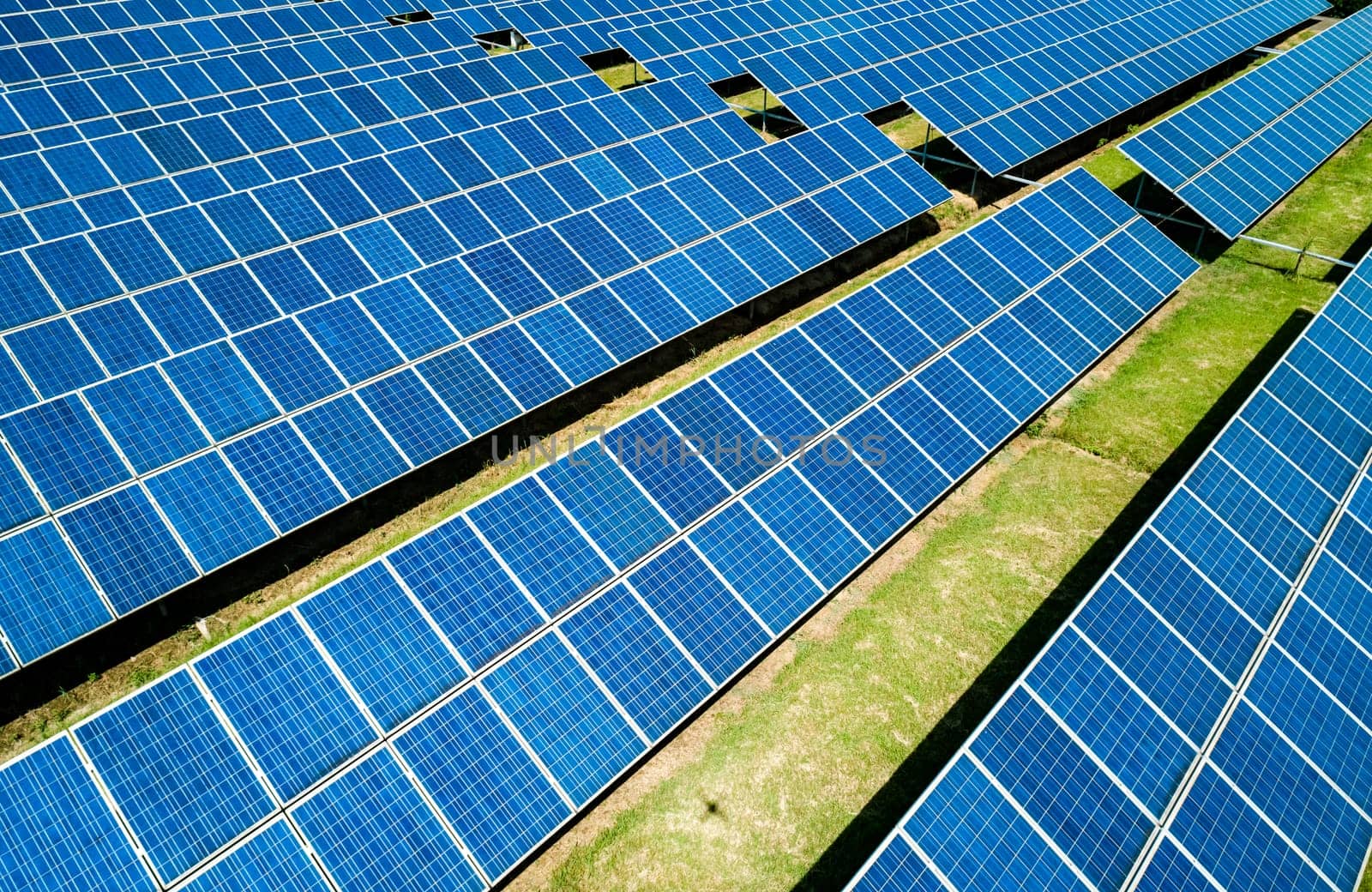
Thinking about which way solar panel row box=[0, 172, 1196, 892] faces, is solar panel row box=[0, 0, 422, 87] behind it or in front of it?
behind

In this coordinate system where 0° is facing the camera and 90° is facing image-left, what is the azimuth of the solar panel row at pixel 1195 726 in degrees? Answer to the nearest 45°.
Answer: approximately 315°

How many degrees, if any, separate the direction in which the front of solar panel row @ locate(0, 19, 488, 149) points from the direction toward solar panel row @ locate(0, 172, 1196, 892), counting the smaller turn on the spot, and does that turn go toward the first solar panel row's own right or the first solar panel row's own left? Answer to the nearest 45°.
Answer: approximately 45° to the first solar panel row's own right

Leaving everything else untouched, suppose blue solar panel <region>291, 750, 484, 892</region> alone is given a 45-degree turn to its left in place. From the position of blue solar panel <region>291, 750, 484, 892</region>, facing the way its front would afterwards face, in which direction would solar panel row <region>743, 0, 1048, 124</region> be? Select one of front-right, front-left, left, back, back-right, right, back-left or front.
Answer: front-left

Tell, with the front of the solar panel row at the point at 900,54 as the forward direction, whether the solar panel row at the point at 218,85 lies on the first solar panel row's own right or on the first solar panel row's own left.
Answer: on the first solar panel row's own right

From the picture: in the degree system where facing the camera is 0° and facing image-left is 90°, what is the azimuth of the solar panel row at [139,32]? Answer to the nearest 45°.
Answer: approximately 315°

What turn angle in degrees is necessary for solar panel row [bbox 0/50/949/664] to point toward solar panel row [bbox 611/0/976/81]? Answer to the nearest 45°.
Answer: approximately 90° to its left

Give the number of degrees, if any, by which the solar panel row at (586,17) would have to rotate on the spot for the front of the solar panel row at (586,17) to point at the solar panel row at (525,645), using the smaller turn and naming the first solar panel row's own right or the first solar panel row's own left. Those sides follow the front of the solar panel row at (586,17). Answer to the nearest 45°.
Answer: approximately 45° to the first solar panel row's own right
